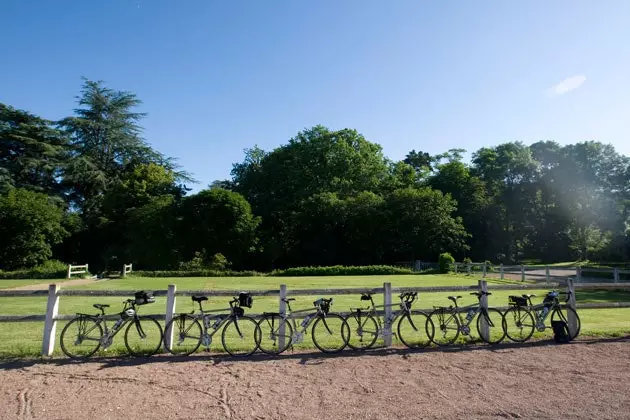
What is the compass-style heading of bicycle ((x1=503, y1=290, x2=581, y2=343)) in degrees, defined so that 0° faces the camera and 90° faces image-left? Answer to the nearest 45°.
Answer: approximately 270°

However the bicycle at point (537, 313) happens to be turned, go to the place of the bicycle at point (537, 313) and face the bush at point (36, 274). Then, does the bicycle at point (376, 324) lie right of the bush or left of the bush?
left

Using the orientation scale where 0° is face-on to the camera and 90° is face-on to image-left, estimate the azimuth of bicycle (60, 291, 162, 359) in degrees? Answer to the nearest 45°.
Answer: approximately 270°

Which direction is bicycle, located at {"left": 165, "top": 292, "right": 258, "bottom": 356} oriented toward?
to the viewer's right

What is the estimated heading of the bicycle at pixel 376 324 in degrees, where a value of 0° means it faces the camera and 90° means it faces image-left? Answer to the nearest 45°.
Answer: approximately 270°

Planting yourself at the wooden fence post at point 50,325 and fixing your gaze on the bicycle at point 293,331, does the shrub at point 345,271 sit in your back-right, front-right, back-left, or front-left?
front-left

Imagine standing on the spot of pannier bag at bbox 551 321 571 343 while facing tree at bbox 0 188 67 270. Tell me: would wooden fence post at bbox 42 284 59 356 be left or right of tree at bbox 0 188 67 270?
left

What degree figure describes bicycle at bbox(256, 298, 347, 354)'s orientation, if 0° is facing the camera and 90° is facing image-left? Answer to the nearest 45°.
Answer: approximately 270°

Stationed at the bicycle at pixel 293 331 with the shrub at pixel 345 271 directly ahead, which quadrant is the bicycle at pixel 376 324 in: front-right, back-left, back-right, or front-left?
front-right

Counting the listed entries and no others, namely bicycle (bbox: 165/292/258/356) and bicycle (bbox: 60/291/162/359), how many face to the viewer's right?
2

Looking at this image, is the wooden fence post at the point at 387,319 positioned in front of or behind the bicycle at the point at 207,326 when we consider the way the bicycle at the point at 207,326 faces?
in front

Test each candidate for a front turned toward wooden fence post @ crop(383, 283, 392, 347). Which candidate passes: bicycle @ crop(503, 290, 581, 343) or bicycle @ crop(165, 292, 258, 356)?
bicycle @ crop(165, 292, 258, 356)

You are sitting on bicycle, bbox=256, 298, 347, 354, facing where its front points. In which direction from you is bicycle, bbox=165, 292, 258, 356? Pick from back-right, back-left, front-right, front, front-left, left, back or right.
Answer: back

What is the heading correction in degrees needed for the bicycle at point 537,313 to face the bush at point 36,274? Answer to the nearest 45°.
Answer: approximately 180°

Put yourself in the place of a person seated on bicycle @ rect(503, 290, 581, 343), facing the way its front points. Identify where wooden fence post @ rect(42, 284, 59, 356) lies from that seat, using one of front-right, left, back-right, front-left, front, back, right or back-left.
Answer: back-right
